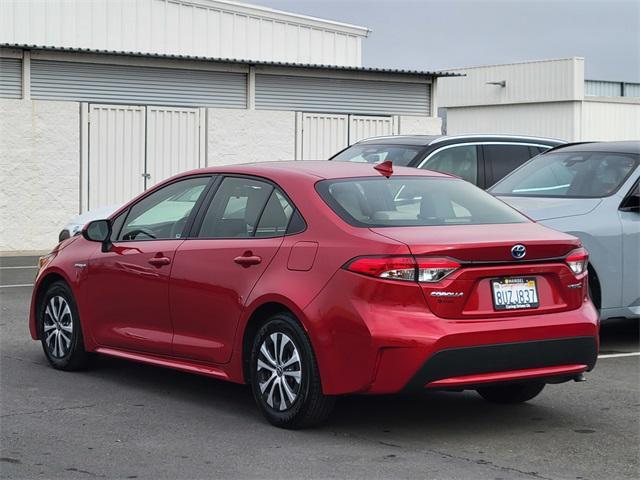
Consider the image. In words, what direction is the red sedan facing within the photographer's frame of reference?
facing away from the viewer and to the left of the viewer

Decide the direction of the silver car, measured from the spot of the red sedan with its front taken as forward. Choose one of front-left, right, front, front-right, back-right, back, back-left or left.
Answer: right

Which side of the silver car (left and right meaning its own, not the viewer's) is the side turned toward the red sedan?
front

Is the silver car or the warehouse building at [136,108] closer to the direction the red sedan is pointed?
the warehouse building

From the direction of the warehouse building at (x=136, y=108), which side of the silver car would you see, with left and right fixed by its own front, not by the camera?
right

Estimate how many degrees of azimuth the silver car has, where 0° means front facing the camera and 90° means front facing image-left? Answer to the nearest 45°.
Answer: approximately 45°

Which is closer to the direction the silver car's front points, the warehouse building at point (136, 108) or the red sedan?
the red sedan

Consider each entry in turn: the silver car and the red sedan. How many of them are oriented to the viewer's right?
0

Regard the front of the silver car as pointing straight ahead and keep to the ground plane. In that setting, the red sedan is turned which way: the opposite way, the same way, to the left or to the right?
to the right

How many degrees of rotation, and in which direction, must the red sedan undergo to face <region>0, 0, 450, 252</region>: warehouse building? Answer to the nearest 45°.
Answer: approximately 45° to its right
